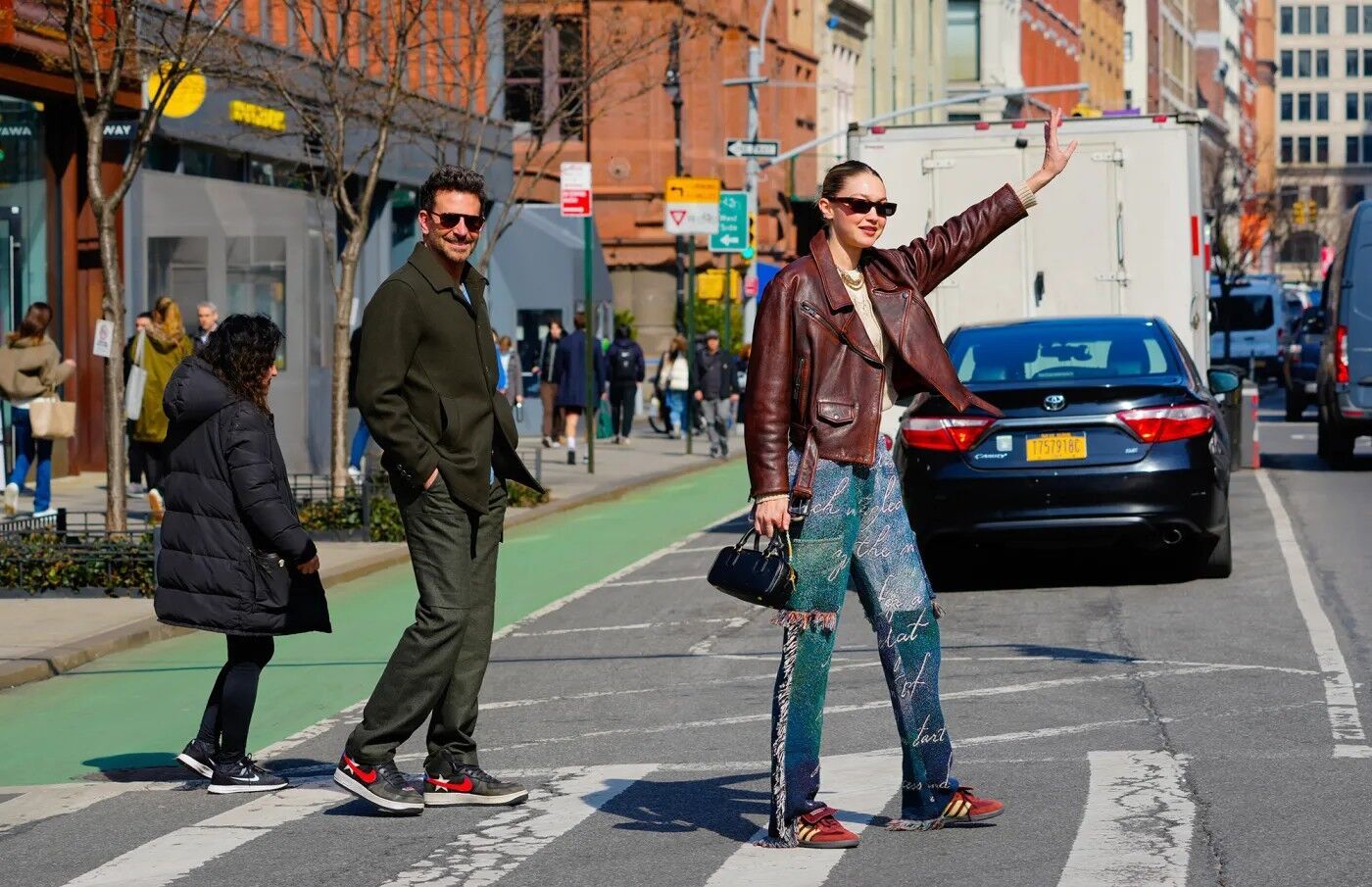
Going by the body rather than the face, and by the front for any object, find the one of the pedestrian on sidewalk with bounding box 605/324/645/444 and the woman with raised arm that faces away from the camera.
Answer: the pedestrian on sidewalk

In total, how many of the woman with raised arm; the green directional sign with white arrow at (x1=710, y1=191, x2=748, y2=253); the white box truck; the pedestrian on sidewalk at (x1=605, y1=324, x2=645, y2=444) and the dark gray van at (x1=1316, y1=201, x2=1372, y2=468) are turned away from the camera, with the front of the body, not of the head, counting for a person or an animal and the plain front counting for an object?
3

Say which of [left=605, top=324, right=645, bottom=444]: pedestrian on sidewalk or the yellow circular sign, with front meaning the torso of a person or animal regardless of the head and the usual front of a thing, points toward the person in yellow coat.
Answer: the yellow circular sign

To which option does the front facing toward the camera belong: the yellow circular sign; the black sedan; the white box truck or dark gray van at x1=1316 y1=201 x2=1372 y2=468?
the yellow circular sign

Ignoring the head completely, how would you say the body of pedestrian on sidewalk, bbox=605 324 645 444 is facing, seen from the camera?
away from the camera

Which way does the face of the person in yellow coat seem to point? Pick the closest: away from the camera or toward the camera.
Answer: away from the camera

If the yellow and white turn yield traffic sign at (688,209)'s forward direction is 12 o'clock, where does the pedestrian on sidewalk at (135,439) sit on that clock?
The pedestrian on sidewalk is roughly at 1 o'clock from the yellow and white turn yield traffic sign.

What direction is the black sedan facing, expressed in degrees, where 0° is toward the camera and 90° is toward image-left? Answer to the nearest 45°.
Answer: approximately 180°

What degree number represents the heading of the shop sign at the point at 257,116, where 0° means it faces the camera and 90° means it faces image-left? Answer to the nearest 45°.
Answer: approximately 315°

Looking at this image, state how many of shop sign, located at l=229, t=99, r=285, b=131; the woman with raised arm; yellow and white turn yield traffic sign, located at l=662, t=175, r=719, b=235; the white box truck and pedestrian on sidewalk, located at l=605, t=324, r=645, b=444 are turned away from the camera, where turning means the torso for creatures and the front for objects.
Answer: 2

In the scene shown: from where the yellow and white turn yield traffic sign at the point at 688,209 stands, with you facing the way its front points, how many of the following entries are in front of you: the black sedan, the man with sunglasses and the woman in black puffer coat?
3

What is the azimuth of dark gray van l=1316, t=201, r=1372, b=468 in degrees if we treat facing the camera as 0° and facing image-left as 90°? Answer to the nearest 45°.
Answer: approximately 180°
